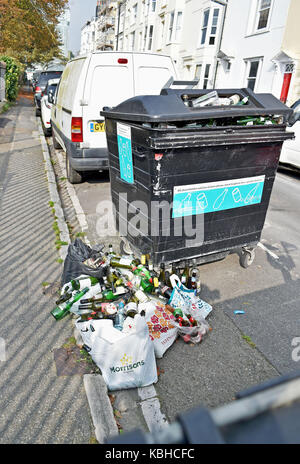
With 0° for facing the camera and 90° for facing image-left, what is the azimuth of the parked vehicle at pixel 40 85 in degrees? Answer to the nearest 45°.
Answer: approximately 180°

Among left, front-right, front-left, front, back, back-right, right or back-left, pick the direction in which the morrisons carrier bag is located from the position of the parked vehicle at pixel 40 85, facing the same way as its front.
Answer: back

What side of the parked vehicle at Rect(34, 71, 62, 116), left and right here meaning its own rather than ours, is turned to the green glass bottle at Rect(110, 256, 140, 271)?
back

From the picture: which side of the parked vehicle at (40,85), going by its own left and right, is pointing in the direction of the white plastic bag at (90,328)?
back

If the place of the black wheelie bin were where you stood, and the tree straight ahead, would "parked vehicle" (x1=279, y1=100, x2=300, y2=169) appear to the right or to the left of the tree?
right

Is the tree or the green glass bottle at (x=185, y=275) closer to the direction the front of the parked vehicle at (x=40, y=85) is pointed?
the tree

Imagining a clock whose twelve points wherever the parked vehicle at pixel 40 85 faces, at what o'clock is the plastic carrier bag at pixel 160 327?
The plastic carrier bag is roughly at 6 o'clock from the parked vehicle.

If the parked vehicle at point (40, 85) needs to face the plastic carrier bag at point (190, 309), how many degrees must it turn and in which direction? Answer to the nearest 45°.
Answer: approximately 180°

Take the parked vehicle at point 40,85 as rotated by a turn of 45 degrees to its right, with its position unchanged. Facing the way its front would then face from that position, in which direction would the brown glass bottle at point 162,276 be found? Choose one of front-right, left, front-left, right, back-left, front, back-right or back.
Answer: back-right

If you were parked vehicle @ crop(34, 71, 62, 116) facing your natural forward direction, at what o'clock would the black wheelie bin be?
The black wheelie bin is roughly at 6 o'clock from the parked vehicle.

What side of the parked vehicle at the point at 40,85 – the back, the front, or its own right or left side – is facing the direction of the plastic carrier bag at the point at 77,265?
back

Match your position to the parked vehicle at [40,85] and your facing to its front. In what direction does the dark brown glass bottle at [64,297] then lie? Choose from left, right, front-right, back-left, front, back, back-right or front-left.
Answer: back

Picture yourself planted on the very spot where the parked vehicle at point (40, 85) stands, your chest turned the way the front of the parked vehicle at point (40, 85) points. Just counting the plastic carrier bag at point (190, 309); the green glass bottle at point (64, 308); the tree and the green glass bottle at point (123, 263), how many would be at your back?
3

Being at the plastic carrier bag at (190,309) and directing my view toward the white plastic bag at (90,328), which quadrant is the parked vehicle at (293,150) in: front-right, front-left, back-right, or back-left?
back-right

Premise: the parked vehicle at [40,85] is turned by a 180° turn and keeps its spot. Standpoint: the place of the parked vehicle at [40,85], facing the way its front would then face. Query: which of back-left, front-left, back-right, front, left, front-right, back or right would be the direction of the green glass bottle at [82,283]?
front

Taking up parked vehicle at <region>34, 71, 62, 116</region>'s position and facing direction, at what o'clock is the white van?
The white van is roughly at 6 o'clock from the parked vehicle.

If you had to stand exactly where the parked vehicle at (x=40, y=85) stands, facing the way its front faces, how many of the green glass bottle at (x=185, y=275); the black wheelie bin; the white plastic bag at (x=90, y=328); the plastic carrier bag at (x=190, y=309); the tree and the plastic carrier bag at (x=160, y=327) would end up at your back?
5
